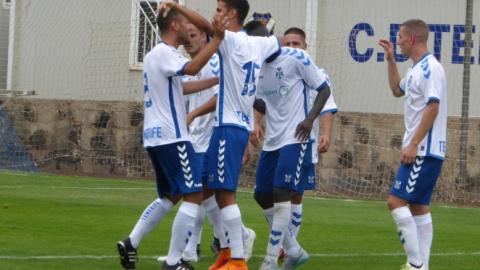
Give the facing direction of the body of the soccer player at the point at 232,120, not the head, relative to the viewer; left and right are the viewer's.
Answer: facing away from the viewer and to the left of the viewer

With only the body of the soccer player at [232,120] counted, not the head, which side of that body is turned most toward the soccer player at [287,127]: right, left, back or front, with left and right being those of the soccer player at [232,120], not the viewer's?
right

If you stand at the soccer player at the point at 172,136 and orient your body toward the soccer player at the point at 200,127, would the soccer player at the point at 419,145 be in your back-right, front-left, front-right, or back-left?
front-right

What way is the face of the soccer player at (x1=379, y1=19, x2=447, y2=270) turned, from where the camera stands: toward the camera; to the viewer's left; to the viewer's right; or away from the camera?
to the viewer's left

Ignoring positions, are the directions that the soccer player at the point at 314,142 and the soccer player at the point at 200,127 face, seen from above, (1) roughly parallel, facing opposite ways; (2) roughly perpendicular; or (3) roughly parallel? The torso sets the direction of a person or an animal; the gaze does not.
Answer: roughly parallel

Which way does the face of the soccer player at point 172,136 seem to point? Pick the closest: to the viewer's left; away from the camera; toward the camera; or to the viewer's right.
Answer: to the viewer's right

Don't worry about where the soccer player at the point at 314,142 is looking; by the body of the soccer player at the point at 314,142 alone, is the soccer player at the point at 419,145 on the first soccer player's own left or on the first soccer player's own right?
on the first soccer player's own left

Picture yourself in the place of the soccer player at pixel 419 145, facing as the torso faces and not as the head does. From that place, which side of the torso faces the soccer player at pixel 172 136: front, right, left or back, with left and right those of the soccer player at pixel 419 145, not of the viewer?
front

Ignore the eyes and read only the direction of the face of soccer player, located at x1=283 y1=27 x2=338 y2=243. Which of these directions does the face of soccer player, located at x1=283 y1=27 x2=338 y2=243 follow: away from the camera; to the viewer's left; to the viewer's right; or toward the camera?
toward the camera

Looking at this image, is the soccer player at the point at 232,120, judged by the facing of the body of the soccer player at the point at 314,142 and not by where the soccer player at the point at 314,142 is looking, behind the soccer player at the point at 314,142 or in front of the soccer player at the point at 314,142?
in front
